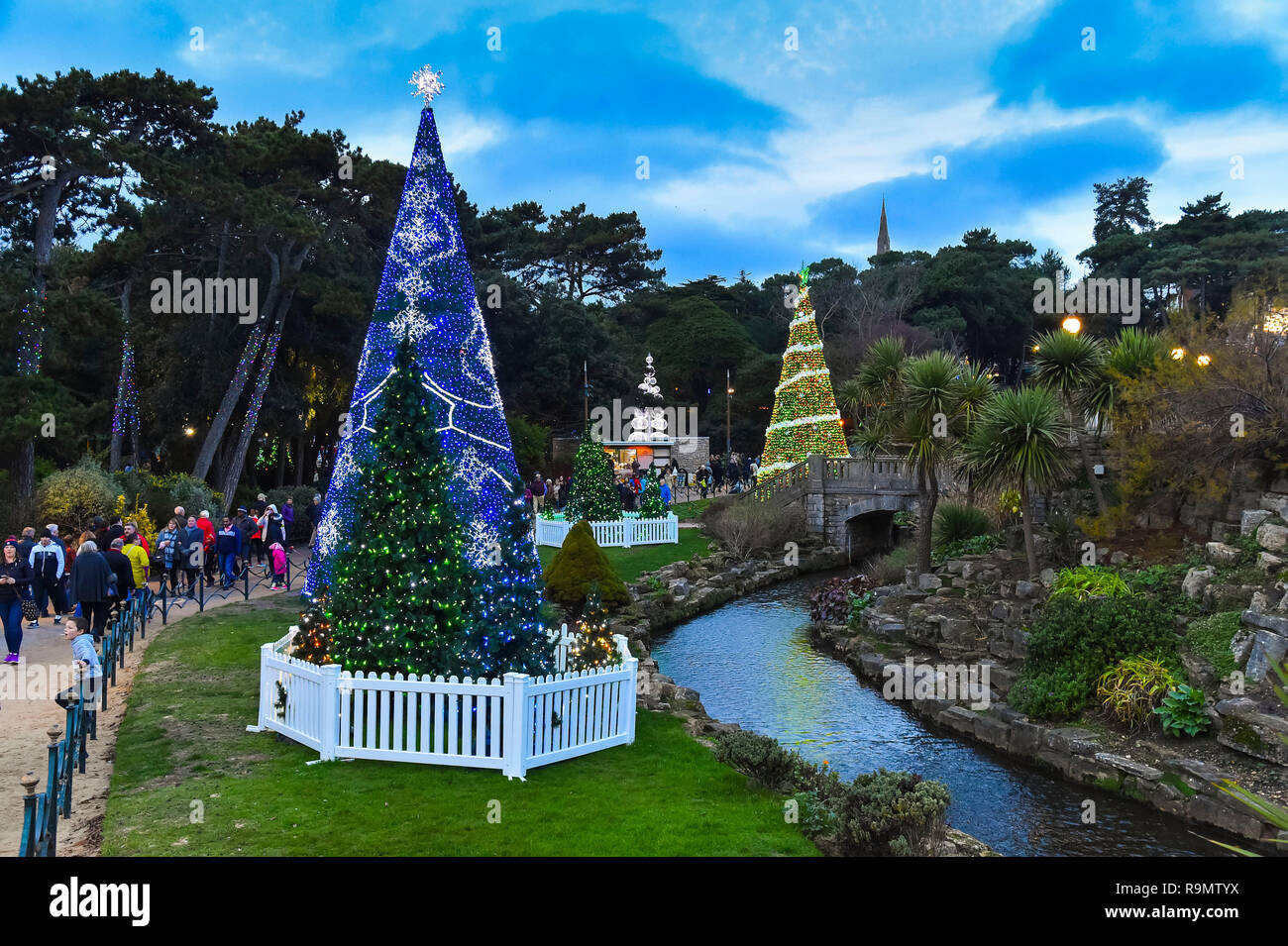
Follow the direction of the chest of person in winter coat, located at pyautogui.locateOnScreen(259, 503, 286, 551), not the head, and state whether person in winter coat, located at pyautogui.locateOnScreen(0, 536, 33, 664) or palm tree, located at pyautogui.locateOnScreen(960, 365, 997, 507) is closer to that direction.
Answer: the person in winter coat

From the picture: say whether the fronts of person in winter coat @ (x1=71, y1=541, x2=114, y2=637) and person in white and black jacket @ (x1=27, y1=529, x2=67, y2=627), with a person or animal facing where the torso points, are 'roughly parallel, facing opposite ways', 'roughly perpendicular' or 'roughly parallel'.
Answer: roughly parallel, facing opposite ways

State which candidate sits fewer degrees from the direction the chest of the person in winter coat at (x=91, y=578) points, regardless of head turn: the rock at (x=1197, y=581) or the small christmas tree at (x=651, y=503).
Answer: the small christmas tree

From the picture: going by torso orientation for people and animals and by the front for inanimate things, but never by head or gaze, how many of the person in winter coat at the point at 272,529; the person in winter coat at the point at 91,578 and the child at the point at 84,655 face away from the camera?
1

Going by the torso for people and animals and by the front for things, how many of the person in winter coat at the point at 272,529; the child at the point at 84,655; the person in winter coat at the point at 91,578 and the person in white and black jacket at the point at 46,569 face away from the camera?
1

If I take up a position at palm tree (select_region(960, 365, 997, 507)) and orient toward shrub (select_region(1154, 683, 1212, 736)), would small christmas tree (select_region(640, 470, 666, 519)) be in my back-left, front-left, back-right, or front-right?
back-right

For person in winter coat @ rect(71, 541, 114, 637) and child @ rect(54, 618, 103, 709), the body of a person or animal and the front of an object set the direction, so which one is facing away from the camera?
the person in winter coat

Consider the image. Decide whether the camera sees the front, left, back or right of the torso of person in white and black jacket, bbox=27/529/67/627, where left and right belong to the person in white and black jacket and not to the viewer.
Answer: front

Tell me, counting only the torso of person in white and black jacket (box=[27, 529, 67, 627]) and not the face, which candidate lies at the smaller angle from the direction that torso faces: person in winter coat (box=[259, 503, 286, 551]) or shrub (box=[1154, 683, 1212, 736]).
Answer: the shrub

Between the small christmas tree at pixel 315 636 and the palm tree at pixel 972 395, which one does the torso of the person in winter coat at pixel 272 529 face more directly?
the small christmas tree

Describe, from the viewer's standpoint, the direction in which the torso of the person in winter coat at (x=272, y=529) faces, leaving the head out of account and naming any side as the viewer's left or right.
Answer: facing the viewer and to the left of the viewer

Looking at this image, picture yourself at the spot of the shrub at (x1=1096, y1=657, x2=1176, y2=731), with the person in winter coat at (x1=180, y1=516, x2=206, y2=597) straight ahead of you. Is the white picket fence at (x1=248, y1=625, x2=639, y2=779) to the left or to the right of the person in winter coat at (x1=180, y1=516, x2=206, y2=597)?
left

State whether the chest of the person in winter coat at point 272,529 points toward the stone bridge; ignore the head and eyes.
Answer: no

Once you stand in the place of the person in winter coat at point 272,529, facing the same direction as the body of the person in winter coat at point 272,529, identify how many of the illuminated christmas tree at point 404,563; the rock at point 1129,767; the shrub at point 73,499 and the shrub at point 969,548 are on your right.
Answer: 1

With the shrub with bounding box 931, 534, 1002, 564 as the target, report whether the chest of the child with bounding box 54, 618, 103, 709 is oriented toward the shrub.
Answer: no
